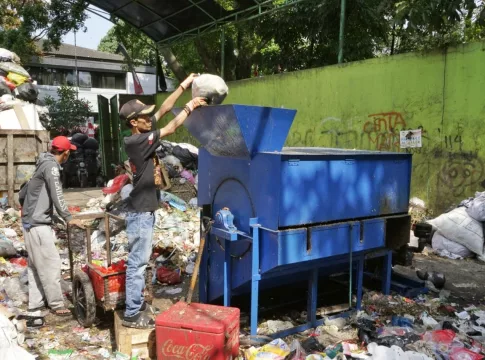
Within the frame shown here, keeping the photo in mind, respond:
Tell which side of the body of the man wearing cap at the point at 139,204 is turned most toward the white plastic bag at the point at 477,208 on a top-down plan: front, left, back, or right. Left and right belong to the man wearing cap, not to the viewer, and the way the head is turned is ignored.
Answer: front

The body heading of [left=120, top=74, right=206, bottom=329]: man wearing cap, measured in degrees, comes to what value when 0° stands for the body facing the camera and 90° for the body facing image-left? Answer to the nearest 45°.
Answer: approximately 270°

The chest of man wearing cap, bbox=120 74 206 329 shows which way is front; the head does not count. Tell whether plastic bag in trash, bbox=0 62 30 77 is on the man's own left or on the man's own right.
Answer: on the man's own left

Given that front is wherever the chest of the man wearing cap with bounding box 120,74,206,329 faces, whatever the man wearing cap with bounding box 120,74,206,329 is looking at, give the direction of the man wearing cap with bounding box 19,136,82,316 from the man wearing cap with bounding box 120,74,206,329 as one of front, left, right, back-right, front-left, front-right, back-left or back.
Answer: back-left

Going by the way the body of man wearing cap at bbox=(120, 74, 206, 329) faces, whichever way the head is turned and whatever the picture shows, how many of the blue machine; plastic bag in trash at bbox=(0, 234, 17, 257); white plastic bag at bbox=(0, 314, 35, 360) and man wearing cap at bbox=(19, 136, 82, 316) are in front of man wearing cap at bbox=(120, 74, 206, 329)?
1

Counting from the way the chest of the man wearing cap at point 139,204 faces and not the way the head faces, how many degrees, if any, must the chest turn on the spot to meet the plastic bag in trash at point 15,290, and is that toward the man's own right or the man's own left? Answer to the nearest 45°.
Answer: approximately 135° to the man's own left

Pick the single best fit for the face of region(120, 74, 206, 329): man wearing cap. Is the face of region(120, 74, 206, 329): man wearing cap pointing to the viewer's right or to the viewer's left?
to the viewer's right

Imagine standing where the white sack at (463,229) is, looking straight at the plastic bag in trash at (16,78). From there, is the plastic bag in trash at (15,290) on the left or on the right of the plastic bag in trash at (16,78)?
left

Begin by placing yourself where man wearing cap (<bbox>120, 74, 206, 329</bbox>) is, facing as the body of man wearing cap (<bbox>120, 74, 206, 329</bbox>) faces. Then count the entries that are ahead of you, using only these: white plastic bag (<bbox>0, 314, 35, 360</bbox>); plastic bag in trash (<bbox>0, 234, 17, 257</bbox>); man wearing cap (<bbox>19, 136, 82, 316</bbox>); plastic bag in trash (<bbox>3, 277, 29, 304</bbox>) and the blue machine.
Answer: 1

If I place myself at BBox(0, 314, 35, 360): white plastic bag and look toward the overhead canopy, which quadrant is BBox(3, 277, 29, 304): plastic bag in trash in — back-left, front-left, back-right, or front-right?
front-left

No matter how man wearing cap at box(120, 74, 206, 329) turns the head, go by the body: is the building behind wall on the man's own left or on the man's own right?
on the man's own left

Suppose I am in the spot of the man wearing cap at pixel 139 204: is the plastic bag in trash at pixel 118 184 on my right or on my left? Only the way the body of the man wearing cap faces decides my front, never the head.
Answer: on my left

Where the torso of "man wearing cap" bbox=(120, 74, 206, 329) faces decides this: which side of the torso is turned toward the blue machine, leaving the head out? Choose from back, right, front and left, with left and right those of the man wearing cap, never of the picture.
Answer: front

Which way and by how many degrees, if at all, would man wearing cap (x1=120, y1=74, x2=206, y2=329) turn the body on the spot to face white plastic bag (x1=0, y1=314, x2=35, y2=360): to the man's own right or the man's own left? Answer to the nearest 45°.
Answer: approximately 135° to the man's own right

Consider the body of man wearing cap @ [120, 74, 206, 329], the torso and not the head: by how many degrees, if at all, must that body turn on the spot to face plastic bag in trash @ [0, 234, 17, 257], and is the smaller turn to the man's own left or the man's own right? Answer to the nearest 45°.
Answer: approximately 135° to the man's own left

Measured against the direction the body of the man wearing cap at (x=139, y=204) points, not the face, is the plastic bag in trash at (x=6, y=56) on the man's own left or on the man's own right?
on the man's own left
